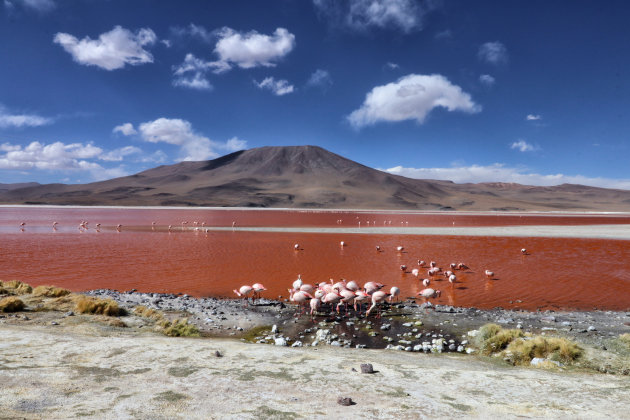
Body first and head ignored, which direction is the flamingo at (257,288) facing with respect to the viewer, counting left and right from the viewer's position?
facing to the left of the viewer

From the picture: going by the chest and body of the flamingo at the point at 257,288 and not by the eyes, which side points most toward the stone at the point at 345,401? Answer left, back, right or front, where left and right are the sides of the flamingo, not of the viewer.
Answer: left

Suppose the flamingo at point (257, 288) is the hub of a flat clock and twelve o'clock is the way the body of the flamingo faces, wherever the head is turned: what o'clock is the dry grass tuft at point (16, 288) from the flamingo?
The dry grass tuft is roughly at 12 o'clock from the flamingo.

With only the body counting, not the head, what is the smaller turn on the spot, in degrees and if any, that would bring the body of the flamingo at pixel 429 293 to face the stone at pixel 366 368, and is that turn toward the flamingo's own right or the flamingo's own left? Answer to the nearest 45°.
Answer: approximately 90° to the flamingo's own right

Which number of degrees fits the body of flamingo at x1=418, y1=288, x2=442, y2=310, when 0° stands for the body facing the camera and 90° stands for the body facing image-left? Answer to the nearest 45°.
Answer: approximately 270°
